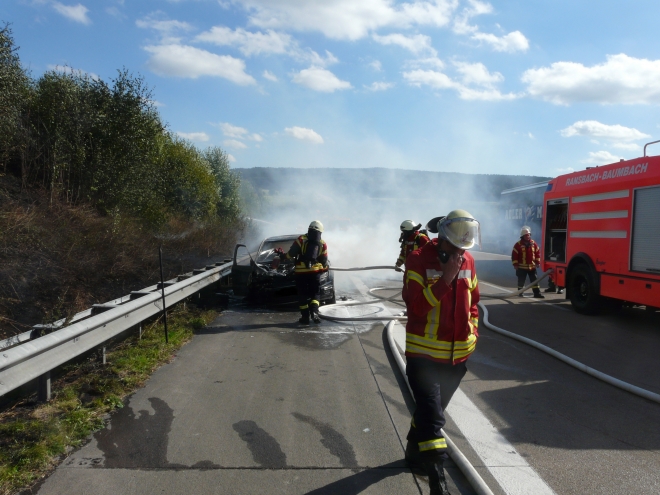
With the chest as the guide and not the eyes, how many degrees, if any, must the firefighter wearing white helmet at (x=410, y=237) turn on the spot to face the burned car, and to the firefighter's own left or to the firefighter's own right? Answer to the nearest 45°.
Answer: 0° — they already face it

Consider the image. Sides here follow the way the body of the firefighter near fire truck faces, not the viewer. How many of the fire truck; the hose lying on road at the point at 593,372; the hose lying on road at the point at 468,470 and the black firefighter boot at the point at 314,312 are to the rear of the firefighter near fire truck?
0

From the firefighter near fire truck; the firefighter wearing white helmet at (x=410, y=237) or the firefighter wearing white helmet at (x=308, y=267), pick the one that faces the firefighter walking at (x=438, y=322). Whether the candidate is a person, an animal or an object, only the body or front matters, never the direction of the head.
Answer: the firefighter near fire truck

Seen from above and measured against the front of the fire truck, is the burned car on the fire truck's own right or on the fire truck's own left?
on the fire truck's own right

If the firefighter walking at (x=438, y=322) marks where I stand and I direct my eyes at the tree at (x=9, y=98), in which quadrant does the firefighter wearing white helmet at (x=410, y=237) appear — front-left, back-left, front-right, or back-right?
front-right

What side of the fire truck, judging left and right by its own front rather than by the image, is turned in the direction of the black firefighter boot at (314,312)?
right

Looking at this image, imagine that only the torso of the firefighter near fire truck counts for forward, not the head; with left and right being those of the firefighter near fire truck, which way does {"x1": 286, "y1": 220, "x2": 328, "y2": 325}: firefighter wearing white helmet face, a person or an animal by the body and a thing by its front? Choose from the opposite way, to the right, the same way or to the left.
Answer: the opposite way

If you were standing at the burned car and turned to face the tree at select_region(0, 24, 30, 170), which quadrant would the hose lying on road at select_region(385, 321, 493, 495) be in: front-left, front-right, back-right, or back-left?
back-left

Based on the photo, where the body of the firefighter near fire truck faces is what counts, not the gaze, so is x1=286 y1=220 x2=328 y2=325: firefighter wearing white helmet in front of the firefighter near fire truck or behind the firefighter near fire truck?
in front

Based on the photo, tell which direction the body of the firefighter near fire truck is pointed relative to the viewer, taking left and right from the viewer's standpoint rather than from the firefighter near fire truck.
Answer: facing the viewer

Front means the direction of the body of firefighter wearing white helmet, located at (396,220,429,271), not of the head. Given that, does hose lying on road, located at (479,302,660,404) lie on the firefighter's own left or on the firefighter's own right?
on the firefighter's own left

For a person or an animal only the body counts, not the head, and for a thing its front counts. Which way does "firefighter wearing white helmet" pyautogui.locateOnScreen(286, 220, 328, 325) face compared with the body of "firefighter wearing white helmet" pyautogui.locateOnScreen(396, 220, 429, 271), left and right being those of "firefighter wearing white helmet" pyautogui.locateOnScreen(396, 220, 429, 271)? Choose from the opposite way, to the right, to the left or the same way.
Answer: to the right

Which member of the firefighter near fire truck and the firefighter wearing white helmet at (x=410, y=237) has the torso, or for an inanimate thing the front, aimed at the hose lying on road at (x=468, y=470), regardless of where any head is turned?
the firefighter near fire truck

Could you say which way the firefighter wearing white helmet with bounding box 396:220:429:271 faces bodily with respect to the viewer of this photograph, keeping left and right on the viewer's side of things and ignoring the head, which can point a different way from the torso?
facing to the left of the viewer
